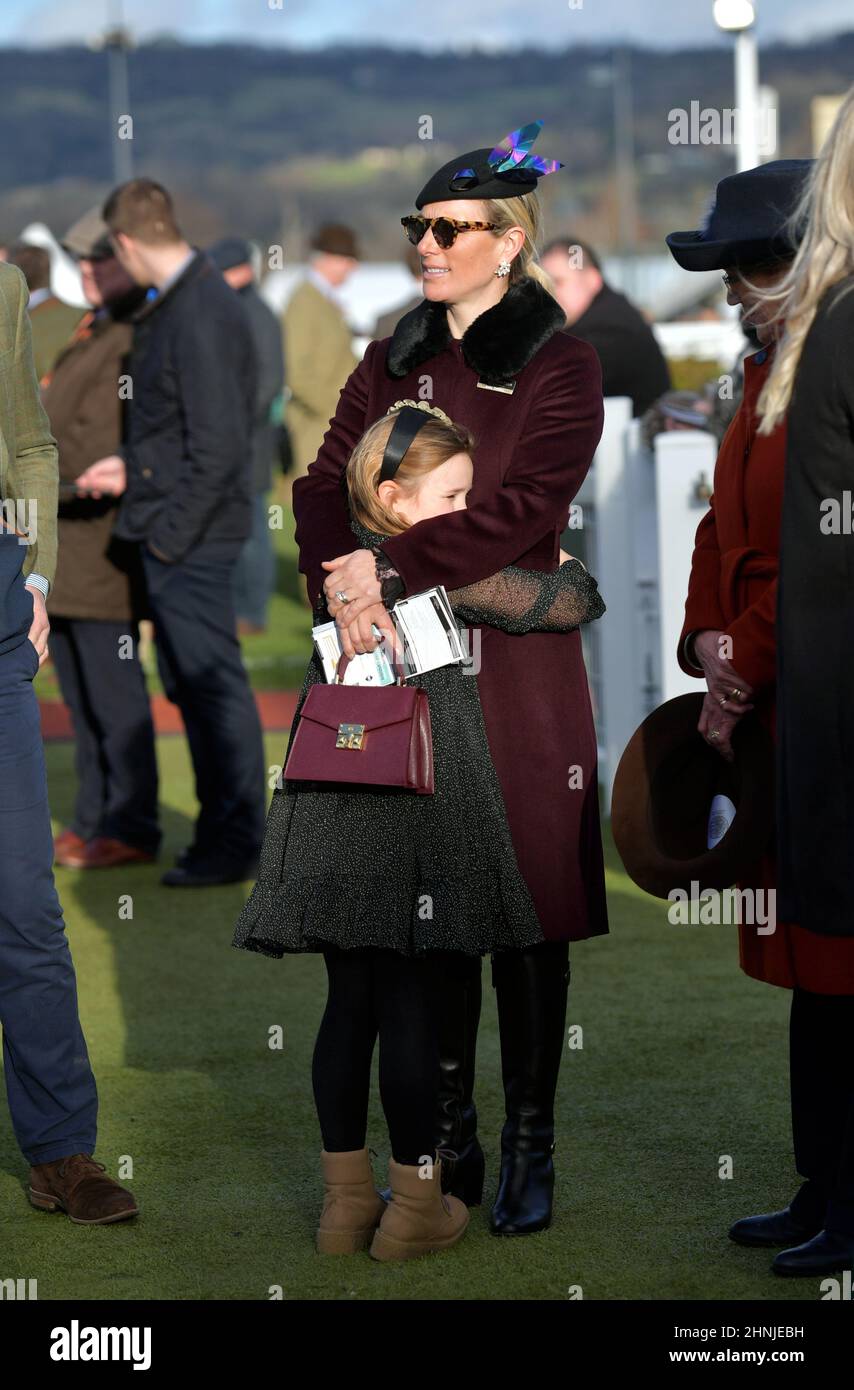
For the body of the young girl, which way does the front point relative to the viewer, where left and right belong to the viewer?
facing away from the viewer and to the right of the viewer

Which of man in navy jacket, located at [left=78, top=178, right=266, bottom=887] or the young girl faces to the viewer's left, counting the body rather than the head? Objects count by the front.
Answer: the man in navy jacket

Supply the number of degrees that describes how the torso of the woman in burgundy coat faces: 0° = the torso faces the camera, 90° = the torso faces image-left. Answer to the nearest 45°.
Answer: approximately 45°

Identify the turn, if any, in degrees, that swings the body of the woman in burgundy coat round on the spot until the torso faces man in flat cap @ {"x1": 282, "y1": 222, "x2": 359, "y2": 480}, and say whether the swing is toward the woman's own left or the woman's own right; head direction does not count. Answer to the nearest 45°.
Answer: approximately 135° to the woman's own right

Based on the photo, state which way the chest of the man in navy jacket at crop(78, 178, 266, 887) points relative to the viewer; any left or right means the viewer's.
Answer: facing to the left of the viewer

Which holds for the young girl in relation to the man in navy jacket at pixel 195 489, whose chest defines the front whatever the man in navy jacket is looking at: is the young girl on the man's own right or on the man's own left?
on the man's own left

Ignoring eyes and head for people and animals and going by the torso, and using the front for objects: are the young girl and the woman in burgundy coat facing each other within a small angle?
yes

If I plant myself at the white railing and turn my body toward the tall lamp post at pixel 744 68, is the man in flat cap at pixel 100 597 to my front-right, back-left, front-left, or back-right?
back-left

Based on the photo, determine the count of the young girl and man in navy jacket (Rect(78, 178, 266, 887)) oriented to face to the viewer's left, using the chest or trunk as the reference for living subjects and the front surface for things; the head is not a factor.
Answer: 1

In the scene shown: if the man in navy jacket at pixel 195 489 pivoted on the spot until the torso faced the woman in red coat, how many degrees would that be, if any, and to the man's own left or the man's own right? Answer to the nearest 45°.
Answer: approximately 90° to the man's own left

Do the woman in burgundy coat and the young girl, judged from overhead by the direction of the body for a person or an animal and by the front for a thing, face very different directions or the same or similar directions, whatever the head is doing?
very different directions

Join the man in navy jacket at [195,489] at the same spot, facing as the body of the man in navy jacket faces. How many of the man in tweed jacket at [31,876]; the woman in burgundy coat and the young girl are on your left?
3
